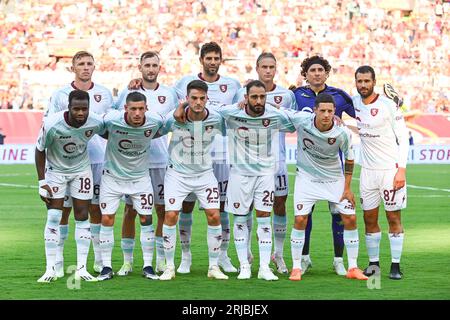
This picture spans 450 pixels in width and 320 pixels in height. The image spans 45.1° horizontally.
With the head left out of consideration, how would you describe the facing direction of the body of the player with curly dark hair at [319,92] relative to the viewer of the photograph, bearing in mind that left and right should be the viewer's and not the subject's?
facing the viewer

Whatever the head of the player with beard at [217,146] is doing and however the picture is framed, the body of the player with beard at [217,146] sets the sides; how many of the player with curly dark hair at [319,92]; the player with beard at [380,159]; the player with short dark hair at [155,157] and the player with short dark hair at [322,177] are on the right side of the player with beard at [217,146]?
1

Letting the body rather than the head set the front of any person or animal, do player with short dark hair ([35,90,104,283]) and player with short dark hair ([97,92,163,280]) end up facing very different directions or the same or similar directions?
same or similar directions

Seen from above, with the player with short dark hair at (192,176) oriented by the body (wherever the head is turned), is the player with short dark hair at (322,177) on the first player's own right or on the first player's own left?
on the first player's own left

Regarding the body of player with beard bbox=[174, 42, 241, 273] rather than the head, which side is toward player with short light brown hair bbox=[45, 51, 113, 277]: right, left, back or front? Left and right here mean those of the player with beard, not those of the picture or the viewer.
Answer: right

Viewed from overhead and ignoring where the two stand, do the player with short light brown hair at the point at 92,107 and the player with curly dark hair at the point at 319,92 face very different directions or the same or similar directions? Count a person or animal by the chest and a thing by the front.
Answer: same or similar directions

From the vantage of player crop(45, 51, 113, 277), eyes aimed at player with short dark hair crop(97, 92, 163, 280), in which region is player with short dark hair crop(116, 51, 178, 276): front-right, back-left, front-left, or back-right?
front-left

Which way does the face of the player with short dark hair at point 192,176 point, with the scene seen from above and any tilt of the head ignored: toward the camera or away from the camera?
toward the camera

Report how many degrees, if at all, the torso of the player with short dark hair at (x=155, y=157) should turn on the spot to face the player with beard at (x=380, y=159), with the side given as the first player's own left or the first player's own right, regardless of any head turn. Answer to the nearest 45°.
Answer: approximately 90° to the first player's own left

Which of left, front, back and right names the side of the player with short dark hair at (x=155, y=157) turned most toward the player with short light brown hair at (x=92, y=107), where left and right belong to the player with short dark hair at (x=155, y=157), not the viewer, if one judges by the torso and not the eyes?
right

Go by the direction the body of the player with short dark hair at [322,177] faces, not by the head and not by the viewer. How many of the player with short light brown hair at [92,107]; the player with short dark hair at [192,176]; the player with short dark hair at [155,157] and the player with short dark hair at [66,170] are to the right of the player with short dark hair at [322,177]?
4

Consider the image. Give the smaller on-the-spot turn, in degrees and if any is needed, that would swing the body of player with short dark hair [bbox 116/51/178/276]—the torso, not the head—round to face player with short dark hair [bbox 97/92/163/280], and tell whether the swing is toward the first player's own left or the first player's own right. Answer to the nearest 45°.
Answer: approximately 45° to the first player's own right

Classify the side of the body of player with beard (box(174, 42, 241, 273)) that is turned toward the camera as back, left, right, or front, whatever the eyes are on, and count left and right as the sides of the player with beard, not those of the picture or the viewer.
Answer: front

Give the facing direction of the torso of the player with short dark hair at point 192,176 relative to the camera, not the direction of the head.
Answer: toward the camera

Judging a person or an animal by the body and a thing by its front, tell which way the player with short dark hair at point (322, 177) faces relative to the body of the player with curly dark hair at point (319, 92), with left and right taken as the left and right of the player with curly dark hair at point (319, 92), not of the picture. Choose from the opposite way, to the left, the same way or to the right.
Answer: the same way
